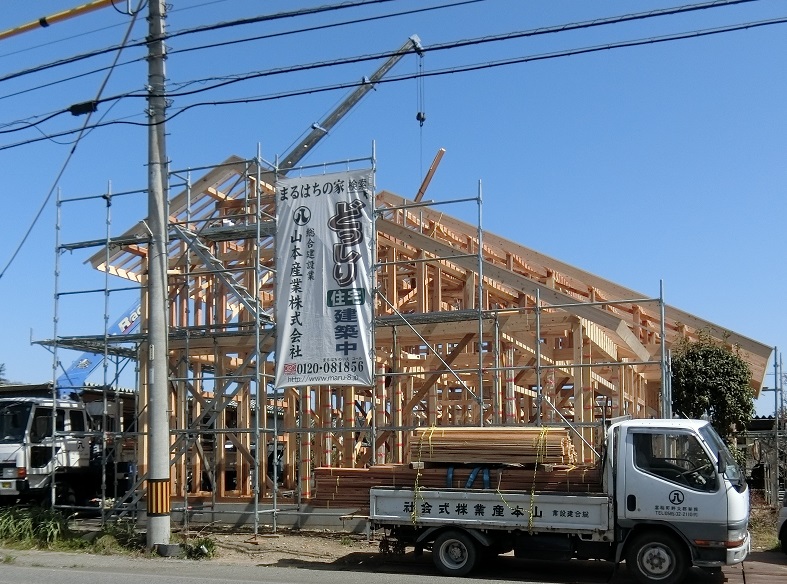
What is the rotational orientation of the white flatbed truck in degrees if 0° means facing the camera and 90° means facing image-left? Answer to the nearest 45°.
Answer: approximately 270°

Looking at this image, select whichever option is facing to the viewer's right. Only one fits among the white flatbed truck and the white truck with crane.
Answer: the white flatbed truck

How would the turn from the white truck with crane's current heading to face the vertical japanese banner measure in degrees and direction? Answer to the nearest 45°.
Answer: approximately 90° to its left

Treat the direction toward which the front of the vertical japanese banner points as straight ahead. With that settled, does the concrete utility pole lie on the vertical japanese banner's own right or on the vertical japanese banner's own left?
on the vertical japanese banner's own right

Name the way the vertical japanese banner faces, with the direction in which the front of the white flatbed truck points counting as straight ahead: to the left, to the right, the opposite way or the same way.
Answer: to the right

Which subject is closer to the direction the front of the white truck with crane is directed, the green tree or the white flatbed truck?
the white flatbed truck

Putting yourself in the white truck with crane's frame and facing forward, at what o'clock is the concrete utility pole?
The concrete utility pole is roughly at 10 o'clock from the white truck with crane.

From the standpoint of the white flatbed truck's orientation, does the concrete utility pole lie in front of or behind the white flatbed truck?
behind

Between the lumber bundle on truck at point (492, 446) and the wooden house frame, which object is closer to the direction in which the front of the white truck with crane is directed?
the lumber bundle on truck

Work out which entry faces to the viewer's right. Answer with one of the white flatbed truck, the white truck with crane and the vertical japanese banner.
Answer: the white flatbed truck

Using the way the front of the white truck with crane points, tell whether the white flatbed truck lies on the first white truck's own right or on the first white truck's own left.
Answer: on the first white truck's own left

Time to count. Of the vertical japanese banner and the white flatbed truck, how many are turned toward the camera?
1
